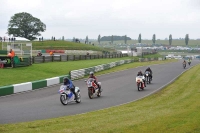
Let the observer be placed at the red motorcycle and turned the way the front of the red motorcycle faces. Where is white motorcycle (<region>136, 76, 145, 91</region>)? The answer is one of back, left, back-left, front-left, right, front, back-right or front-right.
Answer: back

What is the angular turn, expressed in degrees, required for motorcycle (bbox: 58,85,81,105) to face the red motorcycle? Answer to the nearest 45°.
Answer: approximately 180°

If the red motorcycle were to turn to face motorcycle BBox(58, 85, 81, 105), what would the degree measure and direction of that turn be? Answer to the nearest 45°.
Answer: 0° — it already faces it

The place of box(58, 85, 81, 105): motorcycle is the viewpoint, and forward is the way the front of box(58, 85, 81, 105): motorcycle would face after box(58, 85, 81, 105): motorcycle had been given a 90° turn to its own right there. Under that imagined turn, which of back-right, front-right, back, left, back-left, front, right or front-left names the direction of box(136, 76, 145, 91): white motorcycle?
right

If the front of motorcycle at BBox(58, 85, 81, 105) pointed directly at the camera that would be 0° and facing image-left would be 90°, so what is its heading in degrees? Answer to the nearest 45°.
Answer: approximately 45°

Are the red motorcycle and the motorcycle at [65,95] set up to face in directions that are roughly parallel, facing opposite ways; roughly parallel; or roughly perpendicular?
roughly parallel

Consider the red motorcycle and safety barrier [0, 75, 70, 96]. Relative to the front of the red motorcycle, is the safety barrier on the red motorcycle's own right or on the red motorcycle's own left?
on the red motorcycle's own right

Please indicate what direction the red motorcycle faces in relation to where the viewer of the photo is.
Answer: facing the viewer and to the left of the viewer

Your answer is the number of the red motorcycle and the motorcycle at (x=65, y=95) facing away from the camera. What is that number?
0

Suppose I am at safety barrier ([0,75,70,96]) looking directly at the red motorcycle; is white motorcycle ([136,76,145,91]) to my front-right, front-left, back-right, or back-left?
front-left

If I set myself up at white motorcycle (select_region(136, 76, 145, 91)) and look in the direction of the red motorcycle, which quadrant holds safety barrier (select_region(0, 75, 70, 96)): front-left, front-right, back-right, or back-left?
front-right
